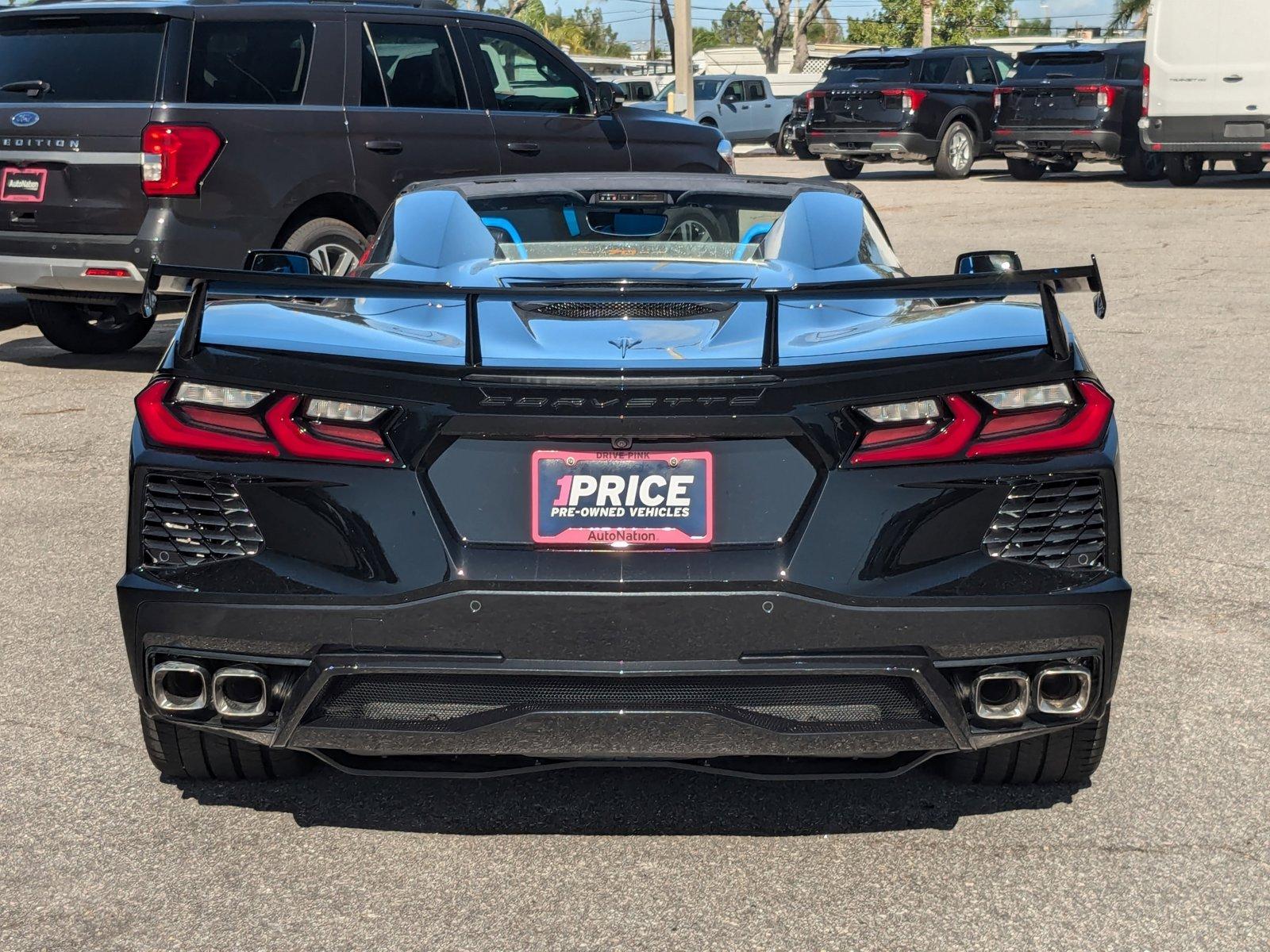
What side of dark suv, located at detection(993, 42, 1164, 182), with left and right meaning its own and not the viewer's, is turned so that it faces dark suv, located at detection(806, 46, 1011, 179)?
left

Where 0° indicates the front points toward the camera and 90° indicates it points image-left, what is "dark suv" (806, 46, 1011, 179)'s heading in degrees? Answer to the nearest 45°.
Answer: approximately 225°

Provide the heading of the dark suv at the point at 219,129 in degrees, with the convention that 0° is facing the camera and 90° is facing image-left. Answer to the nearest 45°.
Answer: approximately 225°

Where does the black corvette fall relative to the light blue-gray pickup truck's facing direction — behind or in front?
in front

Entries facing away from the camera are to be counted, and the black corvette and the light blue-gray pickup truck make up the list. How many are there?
1

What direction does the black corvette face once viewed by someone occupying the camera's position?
facing away from the viewer

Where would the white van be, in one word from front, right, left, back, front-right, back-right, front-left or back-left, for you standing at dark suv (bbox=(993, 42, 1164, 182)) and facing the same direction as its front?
right

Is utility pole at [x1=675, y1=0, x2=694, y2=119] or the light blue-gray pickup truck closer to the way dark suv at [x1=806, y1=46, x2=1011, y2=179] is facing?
the light blue-gray pickup truck

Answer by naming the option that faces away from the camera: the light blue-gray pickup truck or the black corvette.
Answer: the black corvette

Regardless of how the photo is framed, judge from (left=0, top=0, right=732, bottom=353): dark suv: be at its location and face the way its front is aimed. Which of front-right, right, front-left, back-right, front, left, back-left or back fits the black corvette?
back-right

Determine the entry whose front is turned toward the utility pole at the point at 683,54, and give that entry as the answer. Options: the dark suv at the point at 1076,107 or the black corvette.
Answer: the black corvette

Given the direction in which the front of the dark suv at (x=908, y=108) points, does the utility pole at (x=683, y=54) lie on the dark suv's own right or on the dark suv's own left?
on the dark suv's own left

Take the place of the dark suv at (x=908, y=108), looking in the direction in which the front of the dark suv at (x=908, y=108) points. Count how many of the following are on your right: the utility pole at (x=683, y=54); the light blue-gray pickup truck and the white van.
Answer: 1

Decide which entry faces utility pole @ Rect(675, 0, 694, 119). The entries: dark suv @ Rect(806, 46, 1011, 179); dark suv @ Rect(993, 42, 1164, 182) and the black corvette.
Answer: the black corvette

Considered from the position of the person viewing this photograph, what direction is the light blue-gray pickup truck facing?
facing the viewer and to the left of the viewer

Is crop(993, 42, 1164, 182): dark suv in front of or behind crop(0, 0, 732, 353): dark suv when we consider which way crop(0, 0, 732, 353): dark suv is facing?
in front
